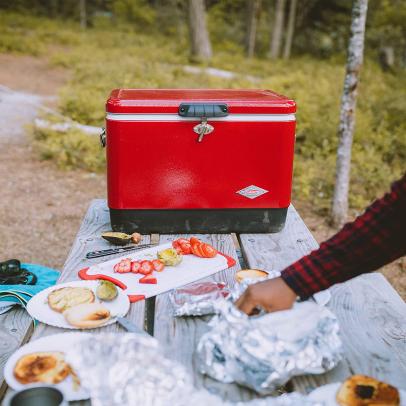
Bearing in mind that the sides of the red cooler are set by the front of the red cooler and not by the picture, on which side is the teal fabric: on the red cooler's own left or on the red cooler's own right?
on the red cooler's own right

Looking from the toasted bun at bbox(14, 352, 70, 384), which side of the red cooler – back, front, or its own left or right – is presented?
front

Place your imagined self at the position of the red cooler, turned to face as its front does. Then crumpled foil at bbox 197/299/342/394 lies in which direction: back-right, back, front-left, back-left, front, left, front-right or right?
front

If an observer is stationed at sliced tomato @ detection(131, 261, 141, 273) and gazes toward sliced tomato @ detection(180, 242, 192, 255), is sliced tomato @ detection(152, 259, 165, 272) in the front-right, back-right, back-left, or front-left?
front-right

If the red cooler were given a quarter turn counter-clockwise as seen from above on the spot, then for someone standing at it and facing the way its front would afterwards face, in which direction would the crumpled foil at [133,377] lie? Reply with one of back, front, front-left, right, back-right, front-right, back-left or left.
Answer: right

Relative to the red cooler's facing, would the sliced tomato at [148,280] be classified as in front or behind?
in front

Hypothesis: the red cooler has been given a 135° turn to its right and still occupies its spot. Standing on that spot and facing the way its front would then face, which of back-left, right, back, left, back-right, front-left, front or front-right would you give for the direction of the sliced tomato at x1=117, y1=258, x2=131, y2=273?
left

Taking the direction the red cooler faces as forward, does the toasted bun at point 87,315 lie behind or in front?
in front

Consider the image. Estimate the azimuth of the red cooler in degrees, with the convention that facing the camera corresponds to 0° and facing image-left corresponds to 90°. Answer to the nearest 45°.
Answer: approximately 0°

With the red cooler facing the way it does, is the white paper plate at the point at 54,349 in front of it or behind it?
in front

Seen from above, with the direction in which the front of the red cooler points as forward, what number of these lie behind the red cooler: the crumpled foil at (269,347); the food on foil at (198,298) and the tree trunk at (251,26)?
1
